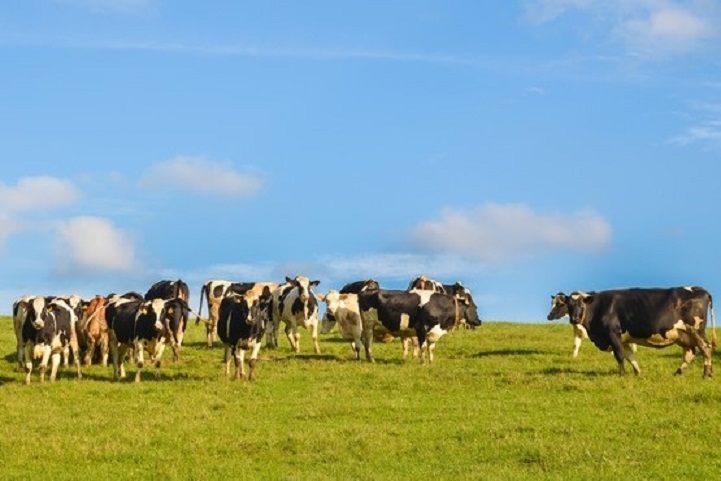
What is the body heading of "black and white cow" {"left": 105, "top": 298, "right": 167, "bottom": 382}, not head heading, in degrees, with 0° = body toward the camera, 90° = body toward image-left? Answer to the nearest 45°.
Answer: approximately 315°

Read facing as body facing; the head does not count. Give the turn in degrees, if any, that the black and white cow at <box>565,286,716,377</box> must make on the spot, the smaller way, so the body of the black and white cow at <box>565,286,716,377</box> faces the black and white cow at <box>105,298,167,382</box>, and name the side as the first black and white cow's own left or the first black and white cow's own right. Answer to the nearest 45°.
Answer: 0° — it already faces it

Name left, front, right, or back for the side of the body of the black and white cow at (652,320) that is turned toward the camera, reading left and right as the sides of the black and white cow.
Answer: left

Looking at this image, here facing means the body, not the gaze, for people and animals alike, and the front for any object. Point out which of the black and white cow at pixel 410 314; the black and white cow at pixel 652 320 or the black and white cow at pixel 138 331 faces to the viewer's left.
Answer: the black and white cow at pixel 652 320

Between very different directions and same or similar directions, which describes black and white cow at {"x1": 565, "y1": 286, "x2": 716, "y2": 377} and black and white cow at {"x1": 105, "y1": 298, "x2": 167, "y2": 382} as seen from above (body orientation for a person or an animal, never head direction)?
very different directions

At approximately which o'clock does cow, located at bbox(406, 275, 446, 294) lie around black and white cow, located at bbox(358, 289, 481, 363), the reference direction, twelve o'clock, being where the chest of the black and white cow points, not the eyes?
The cow is roughly at 9 o'clock from the black and white cow.

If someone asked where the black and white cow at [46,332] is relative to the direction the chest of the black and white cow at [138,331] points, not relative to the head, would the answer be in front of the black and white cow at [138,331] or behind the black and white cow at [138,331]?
behind

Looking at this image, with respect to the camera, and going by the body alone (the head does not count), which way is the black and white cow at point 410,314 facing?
to the viewer's right

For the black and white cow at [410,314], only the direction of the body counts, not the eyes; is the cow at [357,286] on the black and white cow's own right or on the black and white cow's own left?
on the black and white cow's own left

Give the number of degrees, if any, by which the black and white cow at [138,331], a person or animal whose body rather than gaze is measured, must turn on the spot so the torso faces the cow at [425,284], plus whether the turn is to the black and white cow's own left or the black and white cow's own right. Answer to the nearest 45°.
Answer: approximately 90° to the black and white cow's own left
